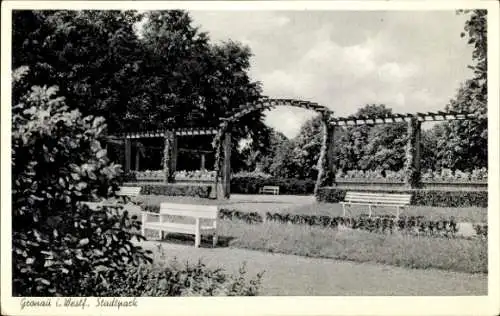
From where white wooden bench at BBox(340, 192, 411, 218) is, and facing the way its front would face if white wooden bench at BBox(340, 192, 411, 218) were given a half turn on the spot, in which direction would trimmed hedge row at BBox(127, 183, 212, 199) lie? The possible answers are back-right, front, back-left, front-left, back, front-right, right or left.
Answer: left
